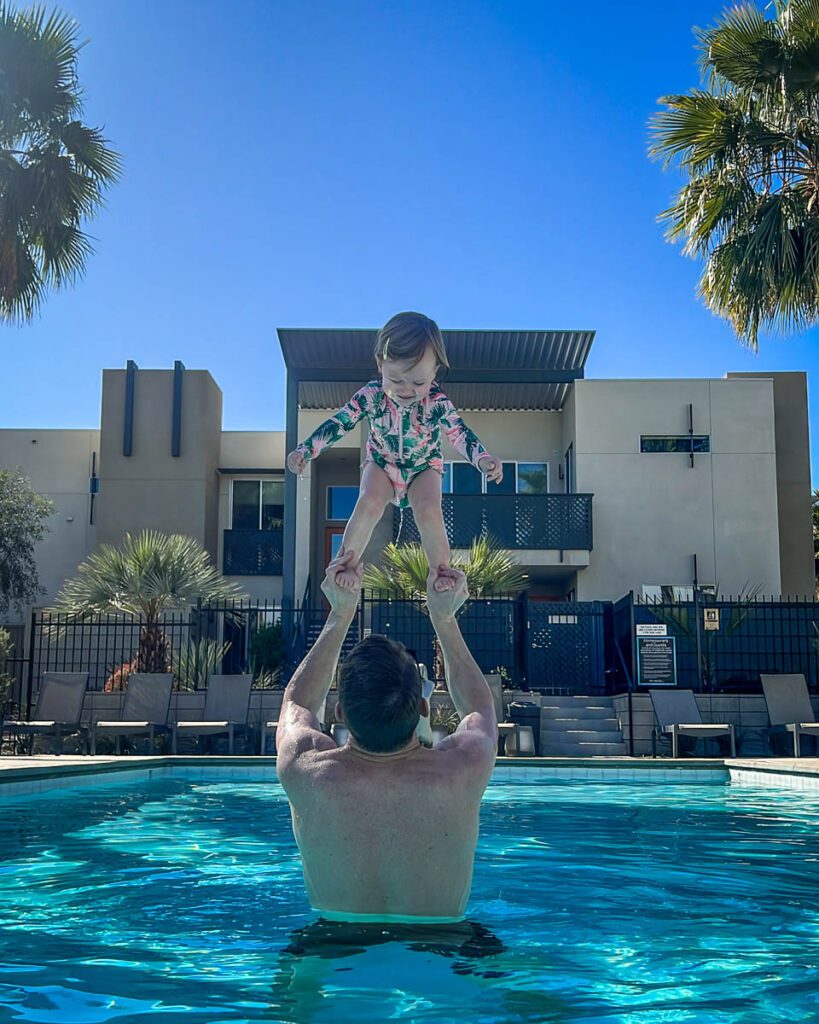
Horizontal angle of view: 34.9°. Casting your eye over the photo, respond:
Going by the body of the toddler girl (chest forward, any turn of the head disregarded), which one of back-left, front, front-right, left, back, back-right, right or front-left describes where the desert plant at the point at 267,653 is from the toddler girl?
back

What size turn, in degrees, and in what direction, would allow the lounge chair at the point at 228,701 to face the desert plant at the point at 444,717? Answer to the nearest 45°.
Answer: approximately 90° to its left

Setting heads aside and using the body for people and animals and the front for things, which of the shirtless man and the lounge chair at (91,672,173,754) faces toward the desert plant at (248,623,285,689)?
the shirtless man

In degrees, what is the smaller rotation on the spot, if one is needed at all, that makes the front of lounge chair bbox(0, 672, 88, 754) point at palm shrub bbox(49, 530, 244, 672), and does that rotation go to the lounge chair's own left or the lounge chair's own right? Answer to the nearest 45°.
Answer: approximately 180°

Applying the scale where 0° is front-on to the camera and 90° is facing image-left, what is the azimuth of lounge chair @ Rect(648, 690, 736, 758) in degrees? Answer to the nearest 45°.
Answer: approximately 315°

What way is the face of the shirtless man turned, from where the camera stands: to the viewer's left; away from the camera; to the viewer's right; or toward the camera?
away from the camera

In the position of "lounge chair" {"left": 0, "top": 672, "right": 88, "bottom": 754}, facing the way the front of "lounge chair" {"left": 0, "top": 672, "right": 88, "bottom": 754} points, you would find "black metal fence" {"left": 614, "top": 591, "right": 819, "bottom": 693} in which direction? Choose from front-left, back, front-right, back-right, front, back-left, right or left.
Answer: back-left

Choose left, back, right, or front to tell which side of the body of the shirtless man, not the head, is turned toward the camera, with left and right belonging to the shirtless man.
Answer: back
